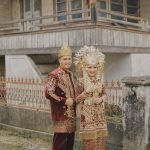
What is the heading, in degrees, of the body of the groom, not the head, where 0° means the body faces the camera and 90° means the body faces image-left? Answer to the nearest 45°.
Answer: approximately 315°

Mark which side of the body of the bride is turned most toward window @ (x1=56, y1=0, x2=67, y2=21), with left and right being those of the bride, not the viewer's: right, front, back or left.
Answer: back

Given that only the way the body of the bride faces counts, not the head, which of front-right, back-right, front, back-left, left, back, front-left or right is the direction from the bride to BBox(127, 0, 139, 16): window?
back

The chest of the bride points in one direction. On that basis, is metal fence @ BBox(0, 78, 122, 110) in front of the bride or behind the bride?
behind

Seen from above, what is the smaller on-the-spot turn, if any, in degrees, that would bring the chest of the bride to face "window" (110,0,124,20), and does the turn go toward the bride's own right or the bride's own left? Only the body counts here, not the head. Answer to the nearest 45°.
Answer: approximately 180°

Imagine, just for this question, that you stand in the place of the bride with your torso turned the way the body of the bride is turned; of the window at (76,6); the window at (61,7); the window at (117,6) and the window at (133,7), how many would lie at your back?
4

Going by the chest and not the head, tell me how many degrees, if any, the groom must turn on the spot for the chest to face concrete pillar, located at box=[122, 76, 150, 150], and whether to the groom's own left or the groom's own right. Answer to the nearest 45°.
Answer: approximately 90° to the groom's own left

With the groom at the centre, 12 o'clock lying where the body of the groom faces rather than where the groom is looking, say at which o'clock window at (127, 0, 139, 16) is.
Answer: The window is roughly at 8 o'clock from the groom.

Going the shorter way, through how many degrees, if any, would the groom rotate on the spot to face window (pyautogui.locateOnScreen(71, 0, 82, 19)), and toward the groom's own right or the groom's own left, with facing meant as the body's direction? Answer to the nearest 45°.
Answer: approximately 135° to the groom's own left

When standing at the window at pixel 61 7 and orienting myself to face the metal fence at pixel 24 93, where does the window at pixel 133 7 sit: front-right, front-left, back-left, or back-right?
back-left

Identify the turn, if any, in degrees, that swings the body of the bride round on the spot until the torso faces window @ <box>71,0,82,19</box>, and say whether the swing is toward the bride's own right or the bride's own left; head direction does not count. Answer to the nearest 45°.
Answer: approximately 180°
